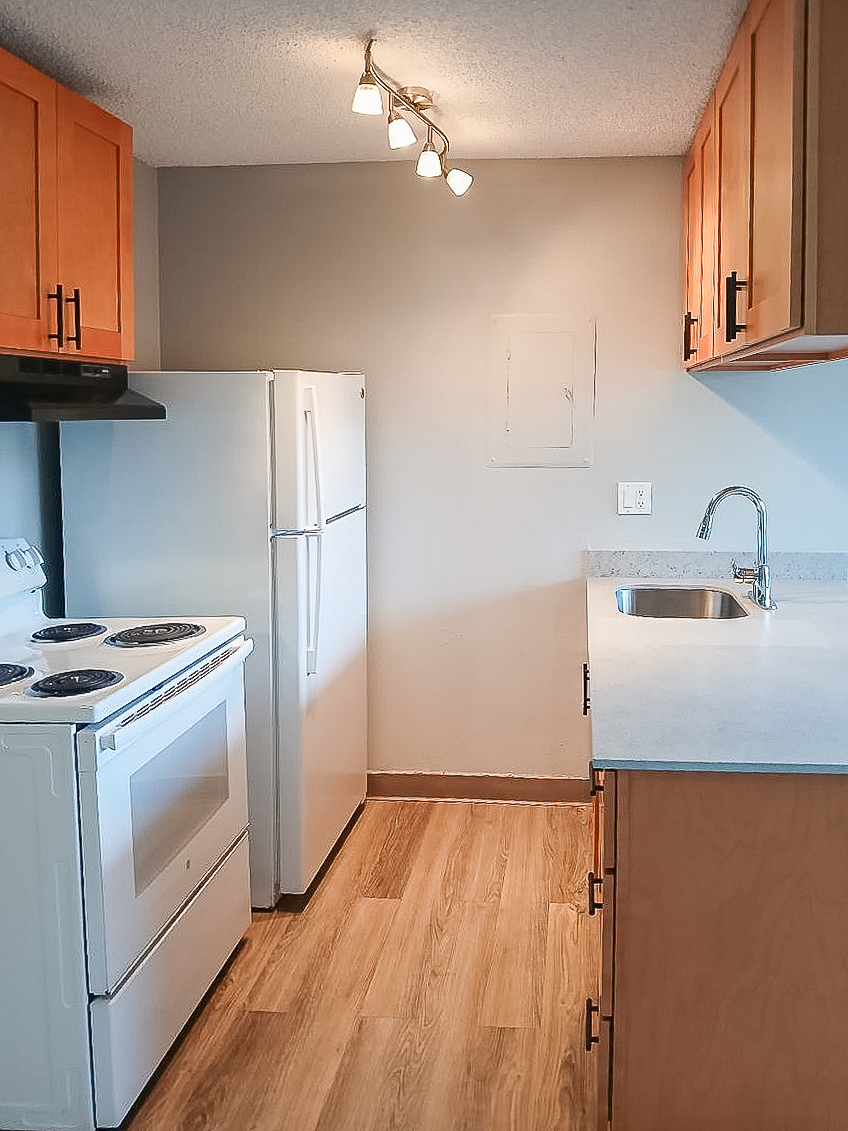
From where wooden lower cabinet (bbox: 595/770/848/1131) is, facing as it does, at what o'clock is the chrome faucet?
The chrome faucet is roughly at 3 o'clock from the wooden lower cabinet.

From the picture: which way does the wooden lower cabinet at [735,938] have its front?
to the viewer's left

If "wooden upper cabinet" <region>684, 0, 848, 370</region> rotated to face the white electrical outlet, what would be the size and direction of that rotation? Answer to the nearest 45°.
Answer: approximately 90° to its right

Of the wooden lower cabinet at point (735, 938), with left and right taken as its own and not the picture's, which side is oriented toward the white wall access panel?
right

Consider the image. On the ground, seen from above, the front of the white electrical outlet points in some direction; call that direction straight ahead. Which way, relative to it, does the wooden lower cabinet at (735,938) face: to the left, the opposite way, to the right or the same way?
to the right

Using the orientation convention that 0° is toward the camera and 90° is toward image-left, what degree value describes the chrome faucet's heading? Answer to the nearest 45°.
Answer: approximately 90°

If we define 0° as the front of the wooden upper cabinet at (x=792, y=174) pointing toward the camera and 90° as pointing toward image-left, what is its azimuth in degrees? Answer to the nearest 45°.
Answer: approximately 90°
